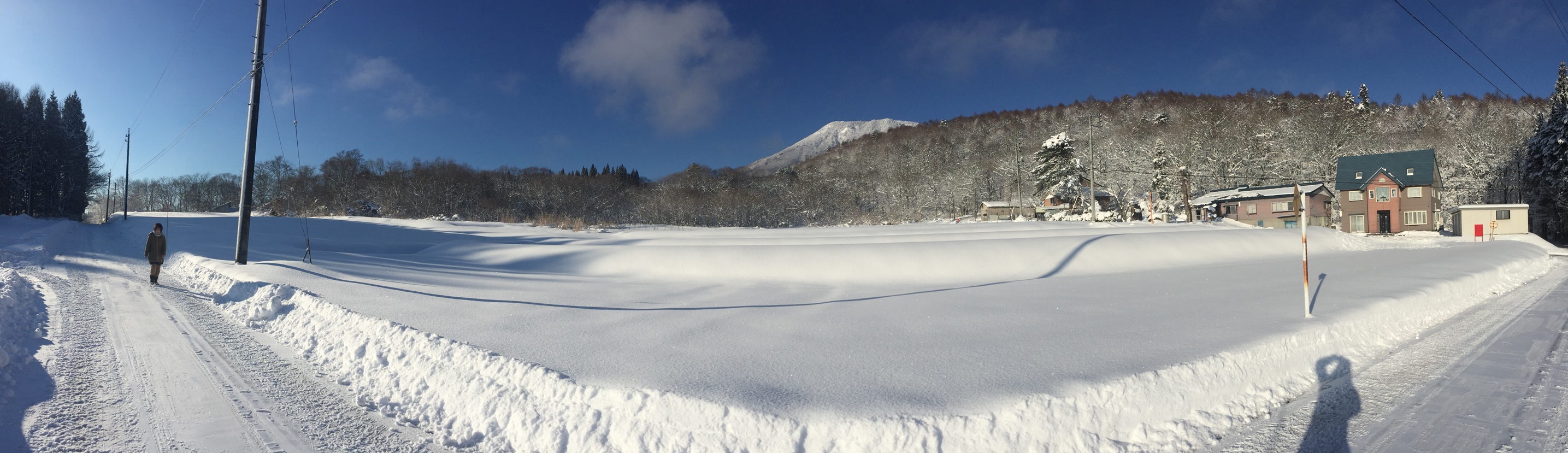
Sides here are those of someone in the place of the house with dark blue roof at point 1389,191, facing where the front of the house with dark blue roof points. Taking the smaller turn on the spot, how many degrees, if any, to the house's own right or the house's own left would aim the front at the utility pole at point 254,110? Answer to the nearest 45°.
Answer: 0° — it already faces it

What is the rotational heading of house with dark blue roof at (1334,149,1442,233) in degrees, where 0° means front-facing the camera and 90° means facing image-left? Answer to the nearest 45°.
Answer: approximately 0°

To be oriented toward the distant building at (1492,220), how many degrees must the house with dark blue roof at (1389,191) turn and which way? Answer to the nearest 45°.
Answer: approximately 45° to its left

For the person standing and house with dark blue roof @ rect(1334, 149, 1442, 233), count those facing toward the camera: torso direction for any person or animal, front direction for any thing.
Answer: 2

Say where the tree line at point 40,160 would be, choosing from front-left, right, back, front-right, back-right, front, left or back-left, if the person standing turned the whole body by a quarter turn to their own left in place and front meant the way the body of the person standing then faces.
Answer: left

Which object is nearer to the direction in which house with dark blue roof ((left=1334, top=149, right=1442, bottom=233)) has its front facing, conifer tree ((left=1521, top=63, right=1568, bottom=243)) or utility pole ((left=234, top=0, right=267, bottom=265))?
the utility pole
